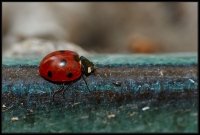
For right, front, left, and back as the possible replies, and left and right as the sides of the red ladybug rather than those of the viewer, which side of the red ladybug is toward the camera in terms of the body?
right

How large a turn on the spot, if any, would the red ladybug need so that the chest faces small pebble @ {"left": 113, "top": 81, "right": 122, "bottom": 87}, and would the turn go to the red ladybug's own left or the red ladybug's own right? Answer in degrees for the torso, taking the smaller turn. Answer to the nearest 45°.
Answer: approximately 45° to the red ladybug's own right
